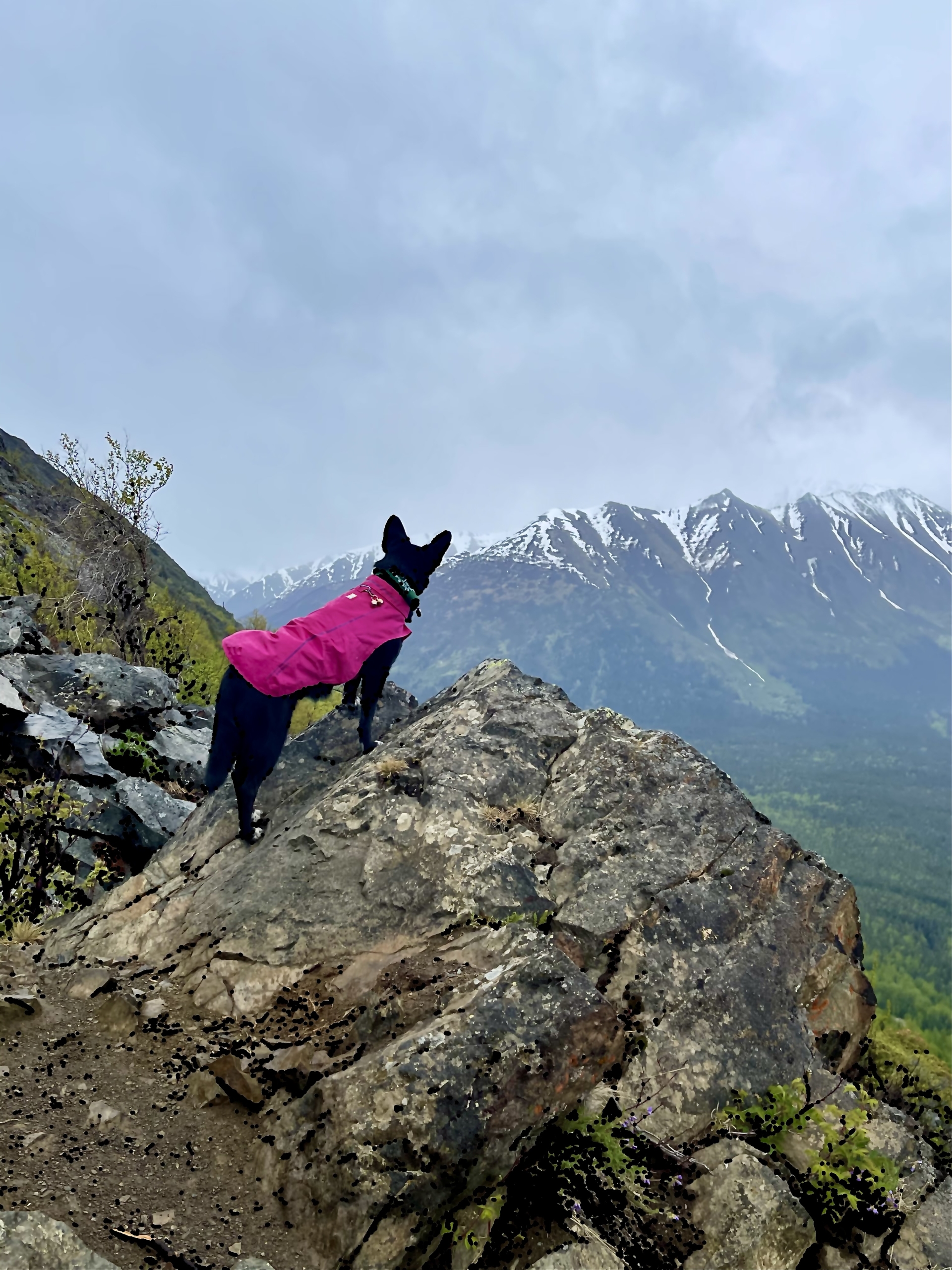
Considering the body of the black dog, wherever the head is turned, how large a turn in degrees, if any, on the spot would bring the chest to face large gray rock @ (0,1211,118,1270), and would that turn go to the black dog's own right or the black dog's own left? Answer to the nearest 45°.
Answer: approximately 135° to the black dog's own right

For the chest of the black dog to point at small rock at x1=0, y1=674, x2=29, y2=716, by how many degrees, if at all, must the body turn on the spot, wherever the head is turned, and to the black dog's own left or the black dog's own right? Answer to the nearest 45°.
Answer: approximately 90° to the black dog's own left

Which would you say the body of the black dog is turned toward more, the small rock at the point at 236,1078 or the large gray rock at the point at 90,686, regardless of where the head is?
the large gray rock

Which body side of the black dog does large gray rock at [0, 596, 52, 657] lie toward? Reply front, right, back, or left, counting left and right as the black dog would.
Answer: left

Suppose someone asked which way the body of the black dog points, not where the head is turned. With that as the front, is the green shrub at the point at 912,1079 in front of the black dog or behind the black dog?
in front

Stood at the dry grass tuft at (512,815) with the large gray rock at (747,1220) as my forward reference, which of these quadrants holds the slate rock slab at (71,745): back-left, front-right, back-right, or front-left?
back-right

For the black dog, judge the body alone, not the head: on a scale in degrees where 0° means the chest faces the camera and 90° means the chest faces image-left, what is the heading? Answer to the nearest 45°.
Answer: approximately 225°

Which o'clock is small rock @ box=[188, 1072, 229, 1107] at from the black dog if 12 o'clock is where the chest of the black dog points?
The small rock is roughly at 4 o'clock from the black dog.

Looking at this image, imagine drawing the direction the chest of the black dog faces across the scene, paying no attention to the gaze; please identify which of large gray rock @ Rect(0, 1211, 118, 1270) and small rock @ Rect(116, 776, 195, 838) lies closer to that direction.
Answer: the small rock

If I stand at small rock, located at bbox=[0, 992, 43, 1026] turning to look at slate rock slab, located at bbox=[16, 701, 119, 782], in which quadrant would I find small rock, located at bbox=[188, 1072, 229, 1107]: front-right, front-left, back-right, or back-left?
back-right

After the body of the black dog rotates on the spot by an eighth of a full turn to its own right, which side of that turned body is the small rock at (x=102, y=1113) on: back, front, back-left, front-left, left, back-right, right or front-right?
right
